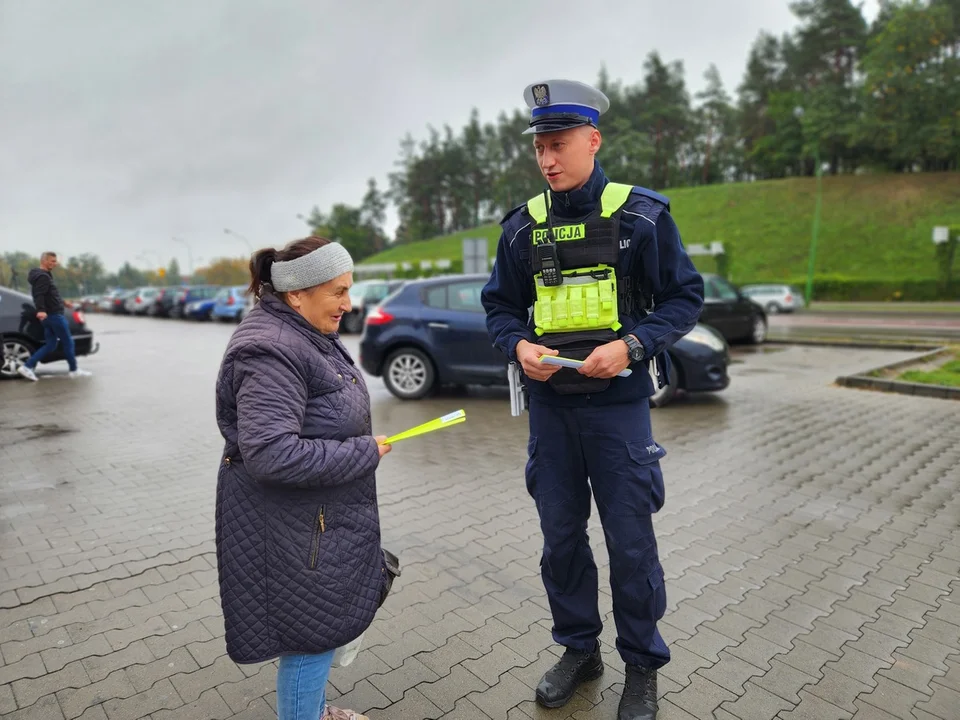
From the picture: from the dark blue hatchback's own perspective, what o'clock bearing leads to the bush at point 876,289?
The bush is roughly at 10 o'clock from the dark blue hatchback.

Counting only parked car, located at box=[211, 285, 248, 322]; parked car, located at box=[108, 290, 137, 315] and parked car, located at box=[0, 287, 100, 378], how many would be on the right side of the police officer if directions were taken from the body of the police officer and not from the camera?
3

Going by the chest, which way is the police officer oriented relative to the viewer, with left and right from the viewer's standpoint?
facing the viewer and to the left of the viewer

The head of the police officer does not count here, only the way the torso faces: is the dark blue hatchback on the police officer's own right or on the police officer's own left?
on the police officer's own right

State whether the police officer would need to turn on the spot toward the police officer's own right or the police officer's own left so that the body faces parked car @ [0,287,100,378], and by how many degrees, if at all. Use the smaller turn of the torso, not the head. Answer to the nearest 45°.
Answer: approximately 90° to the police officer's own right

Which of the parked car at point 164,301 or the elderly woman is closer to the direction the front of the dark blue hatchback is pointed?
the elderly woman

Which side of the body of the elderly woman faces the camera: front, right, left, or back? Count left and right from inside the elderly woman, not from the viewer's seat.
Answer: right

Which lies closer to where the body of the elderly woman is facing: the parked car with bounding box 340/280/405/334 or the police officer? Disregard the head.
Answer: the police officer

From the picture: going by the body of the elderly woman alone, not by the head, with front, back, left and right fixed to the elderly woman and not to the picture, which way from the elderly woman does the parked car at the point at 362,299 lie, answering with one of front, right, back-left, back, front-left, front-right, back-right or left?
left

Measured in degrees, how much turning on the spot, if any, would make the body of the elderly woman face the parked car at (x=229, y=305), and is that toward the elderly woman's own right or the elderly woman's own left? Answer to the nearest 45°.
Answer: approximately 90° to the elderly woman's own left

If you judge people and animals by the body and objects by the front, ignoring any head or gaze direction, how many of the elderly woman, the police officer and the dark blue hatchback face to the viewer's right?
2

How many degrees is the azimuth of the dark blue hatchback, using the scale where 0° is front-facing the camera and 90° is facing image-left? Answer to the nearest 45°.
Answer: approximately 270°

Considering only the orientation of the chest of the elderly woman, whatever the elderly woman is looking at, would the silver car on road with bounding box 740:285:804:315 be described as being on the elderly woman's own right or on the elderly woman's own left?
on the elderly woman's own left

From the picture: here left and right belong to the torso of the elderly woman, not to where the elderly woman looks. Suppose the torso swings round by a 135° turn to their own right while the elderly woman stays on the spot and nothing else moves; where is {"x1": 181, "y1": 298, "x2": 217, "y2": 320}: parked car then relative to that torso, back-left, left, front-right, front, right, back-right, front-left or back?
back-right

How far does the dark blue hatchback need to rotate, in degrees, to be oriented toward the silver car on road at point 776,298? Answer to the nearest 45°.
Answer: approximately 45° to its left

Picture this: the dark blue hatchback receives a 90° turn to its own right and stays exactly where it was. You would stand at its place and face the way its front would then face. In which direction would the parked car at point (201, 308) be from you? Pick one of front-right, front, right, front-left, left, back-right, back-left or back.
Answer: back-right
